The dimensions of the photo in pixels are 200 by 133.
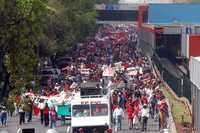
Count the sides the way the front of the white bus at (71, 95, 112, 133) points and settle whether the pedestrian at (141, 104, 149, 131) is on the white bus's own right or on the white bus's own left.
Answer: on the white bus's own left

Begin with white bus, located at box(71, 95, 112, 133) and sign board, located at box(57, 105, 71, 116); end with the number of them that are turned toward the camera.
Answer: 2

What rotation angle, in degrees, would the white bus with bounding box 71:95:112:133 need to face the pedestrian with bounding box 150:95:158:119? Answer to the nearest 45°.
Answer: approximately 135° to its left

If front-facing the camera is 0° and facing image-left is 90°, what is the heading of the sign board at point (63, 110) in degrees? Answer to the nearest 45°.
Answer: approximately 0°

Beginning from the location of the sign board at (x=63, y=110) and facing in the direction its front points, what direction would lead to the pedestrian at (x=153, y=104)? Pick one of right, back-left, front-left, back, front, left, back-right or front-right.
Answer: left

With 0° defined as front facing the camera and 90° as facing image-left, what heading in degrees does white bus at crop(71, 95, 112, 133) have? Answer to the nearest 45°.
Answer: approximately 0°
